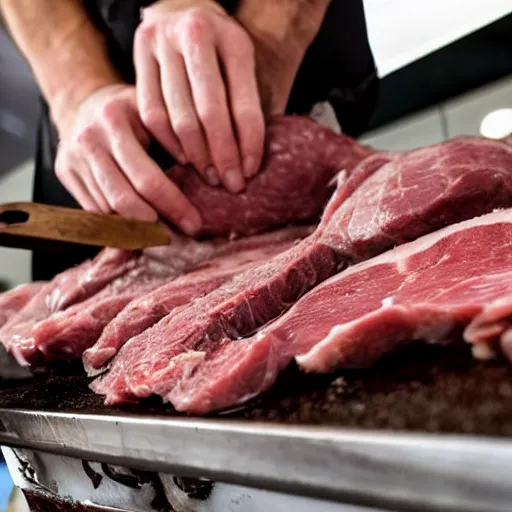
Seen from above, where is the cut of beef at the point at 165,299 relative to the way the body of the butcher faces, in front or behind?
in front

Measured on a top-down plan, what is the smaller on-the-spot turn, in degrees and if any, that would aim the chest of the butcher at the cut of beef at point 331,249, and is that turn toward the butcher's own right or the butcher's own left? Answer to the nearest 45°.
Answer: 0° — they already face it

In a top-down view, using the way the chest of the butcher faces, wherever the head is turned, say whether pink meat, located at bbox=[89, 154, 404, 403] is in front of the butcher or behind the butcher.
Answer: in front

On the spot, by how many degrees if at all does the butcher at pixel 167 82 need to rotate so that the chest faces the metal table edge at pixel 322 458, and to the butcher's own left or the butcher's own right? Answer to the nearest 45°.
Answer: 0° — they already face it

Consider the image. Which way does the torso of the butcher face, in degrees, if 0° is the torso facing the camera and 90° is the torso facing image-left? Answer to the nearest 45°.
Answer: approximately 0°
